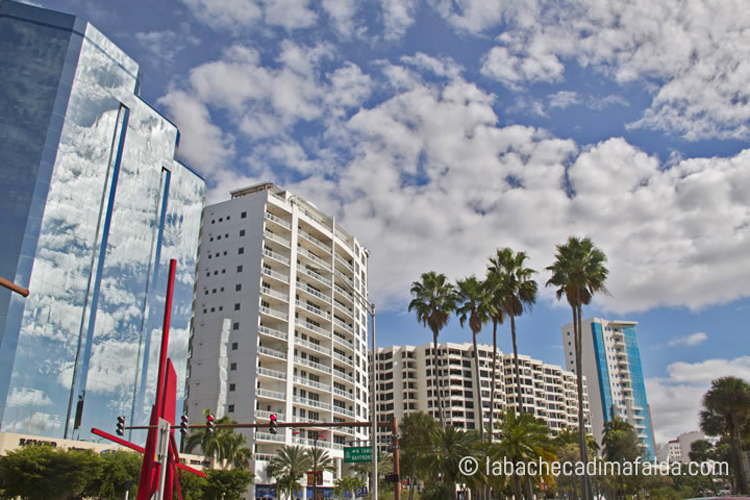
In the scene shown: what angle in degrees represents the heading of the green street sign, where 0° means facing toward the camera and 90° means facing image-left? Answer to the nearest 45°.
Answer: approximately 0°

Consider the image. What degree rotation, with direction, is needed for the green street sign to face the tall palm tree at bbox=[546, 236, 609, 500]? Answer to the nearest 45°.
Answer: approximately 135° to its left

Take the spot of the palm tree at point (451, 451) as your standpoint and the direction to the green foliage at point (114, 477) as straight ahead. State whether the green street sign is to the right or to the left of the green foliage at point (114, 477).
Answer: left

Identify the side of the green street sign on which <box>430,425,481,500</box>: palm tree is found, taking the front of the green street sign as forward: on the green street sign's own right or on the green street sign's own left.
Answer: on the green street sign's own left

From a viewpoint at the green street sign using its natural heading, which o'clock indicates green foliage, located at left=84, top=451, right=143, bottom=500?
The green foliage is roughly at 4 o'clock from the green street sign.

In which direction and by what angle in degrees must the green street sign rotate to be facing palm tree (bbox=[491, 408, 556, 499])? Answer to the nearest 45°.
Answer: approximately 90° to its left
